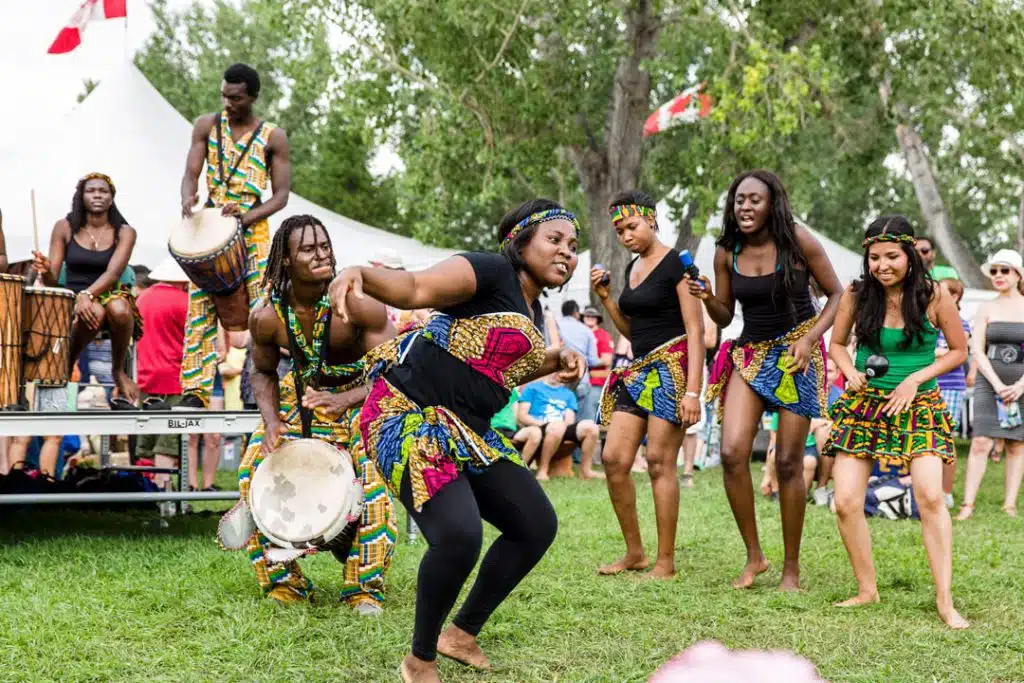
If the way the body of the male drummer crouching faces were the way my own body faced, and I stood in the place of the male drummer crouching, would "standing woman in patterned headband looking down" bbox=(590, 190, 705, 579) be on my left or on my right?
on my left

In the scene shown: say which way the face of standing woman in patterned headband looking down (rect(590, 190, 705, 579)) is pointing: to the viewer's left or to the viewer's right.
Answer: to the viewer's left

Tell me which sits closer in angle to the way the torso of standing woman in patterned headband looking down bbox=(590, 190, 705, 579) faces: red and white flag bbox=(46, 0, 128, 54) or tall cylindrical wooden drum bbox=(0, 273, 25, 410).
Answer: the tall cylindrical wooden drum

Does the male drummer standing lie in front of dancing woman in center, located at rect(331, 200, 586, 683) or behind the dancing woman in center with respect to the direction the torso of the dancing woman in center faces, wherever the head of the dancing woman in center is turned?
behind

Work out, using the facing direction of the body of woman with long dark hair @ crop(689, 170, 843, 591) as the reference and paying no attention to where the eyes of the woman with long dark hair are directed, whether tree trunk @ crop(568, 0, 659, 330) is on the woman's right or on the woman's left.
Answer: on the woman's right

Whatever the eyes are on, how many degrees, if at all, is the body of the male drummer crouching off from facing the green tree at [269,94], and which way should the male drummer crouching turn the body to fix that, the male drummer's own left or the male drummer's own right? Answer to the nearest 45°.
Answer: approximately 180°

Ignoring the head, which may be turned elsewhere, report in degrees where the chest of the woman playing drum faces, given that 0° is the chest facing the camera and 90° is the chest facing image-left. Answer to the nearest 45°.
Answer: approximately 0°

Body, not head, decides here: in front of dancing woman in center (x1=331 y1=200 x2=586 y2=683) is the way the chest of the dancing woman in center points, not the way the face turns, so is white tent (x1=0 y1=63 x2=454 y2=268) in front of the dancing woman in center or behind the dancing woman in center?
behind

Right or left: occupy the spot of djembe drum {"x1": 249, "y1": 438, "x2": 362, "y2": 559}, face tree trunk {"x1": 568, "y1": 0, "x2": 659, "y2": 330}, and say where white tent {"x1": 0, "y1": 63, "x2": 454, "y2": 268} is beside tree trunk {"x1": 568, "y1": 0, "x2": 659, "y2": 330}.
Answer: left

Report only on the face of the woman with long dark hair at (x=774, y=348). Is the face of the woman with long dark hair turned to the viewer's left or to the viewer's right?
to the viewer's left

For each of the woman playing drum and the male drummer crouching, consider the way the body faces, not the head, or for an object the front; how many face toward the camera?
2

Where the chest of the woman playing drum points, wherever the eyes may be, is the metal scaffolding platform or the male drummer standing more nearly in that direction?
the metal scaffolding platform
